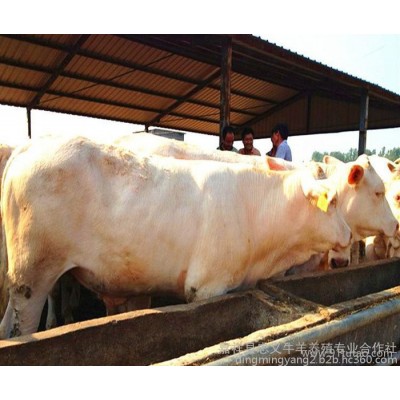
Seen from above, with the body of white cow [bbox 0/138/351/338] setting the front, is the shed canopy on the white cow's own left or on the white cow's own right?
on the white cow's own left

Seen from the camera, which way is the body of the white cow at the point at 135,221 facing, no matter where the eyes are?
to the viewer's right

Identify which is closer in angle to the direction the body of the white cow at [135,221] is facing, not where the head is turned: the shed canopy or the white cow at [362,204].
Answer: the white cow

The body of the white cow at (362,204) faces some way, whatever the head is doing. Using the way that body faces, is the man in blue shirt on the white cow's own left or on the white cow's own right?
on the white cow's own left

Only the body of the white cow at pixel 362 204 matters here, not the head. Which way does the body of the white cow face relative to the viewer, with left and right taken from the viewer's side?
facing to the right of the viewer

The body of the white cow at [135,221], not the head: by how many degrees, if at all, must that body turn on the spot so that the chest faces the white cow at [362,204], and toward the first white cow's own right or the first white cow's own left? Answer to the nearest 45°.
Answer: approximately 45° to the first white cow's own left
